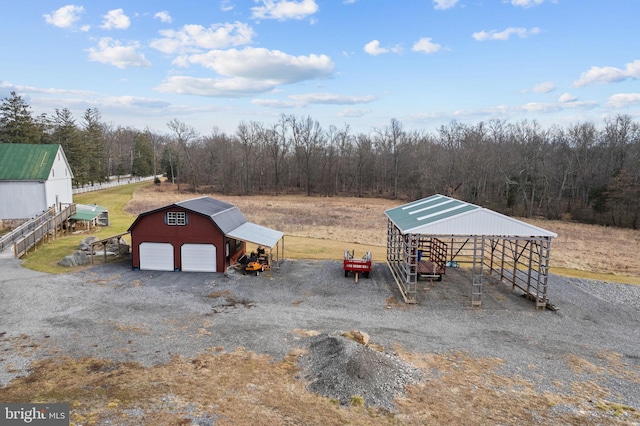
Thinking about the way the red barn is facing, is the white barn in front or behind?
behind

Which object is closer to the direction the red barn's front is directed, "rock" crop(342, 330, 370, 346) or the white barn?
the rock

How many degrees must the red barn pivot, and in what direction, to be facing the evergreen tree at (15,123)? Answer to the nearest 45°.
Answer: approximately 135° to its right

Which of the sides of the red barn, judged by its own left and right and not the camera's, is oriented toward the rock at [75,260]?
right

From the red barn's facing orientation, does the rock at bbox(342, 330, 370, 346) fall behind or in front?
in front

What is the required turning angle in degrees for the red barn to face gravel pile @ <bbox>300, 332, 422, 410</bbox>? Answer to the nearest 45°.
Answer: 0° — it already faces it

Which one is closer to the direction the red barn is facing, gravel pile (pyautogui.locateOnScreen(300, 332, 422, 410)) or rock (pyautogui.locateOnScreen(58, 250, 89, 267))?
the gravel pile

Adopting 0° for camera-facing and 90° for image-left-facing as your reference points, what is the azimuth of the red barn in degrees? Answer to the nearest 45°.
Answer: approximately 0°
